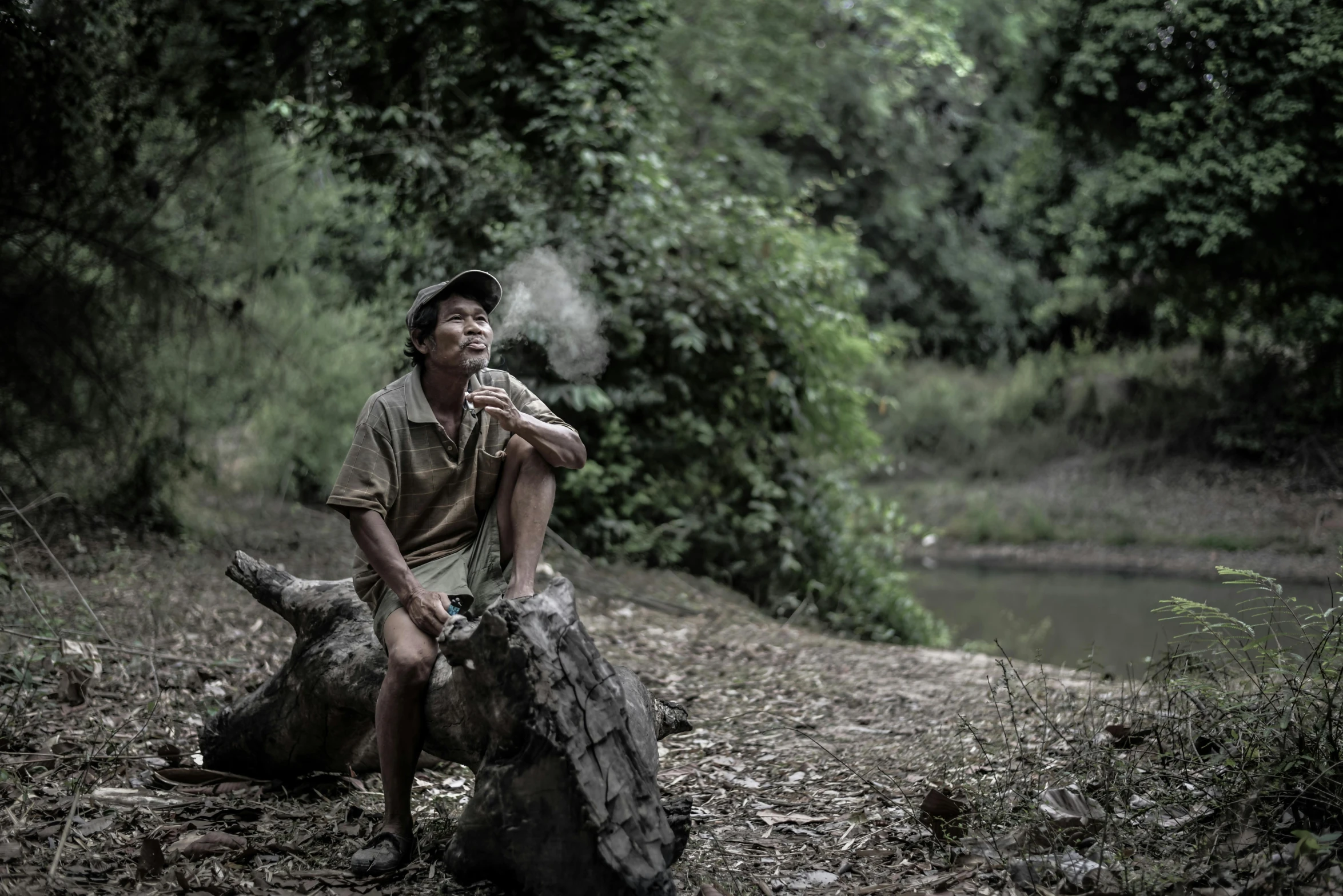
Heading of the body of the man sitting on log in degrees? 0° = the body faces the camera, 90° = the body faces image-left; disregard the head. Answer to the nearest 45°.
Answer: approximately 315°

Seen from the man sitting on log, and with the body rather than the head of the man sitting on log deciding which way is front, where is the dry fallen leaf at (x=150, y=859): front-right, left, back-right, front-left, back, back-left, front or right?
right

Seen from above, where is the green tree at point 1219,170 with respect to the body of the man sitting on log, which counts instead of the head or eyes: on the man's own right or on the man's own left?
on the man's own left

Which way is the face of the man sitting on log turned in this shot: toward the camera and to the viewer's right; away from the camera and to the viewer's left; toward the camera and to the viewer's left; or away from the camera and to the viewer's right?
toward the camera and to the viewer's right
